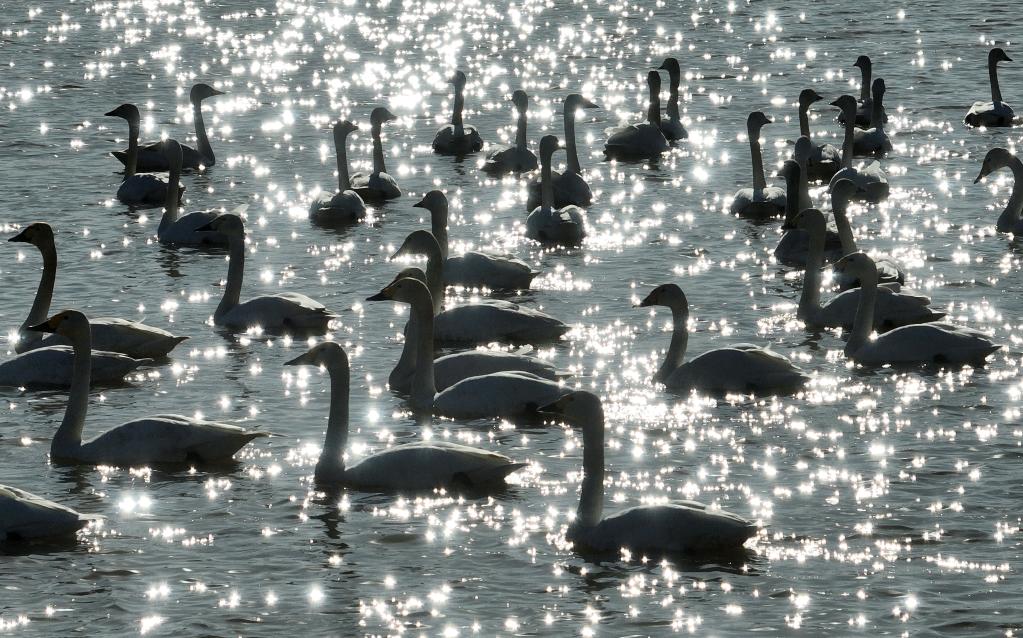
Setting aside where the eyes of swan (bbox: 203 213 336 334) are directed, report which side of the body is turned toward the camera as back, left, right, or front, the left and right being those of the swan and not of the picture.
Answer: left

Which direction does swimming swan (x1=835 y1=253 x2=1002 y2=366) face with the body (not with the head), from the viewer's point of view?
to the viewer's left

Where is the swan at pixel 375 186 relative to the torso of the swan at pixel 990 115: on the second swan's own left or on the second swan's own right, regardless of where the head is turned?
on the second swan's own right

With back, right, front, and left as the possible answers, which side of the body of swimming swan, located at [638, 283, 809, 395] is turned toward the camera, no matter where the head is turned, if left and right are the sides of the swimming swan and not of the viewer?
left

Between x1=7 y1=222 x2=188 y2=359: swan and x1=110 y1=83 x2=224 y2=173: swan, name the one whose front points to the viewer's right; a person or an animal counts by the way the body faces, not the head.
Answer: x1=110 y1=83 x2=224 y2=173: swan

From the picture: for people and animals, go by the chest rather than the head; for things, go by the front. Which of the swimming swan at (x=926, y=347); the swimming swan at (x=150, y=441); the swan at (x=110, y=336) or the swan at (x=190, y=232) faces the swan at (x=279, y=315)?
the swimming swan at (x=926, y=347)

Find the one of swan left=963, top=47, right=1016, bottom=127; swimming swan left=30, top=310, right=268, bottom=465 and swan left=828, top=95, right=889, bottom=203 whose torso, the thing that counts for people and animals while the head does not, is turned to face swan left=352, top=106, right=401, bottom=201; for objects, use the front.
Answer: swan left=828, top=95, right=889, bottom=203

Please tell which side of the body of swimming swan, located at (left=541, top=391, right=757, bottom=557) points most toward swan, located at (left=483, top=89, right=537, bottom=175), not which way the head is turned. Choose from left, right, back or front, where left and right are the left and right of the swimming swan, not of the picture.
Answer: right

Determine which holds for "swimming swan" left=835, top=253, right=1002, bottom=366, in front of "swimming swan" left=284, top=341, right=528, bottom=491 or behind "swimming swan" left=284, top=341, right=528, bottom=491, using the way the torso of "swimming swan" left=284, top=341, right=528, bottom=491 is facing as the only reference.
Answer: behind

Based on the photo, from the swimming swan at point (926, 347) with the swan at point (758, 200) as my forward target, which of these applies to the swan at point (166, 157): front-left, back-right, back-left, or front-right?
front-left

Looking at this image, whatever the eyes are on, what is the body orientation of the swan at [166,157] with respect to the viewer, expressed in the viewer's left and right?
facing to the right of the viewer

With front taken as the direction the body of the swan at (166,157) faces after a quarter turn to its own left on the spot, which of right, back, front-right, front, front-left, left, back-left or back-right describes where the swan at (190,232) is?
back

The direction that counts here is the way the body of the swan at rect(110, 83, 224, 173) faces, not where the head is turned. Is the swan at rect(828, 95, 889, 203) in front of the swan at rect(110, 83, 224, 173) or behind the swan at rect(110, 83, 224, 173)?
in front

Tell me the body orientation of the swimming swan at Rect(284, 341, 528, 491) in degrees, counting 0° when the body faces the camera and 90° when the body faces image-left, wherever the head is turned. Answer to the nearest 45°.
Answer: approximately 90°

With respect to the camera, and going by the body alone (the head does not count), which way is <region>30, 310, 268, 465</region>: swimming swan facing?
to the viewer's left

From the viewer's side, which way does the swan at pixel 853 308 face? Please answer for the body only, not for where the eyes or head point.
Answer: to the viewer's left
